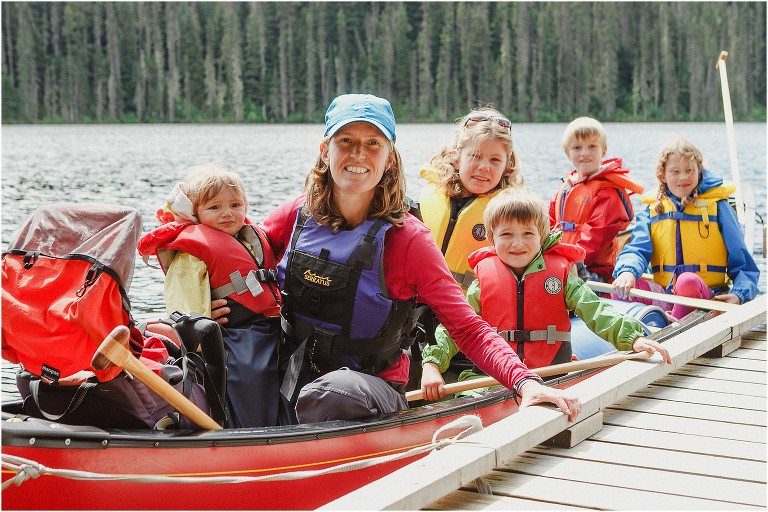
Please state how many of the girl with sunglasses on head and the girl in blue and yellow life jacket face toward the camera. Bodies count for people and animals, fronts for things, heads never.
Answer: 2

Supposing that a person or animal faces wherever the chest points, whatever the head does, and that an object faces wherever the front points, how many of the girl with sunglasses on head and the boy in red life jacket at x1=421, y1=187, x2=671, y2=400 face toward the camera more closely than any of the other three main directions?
2

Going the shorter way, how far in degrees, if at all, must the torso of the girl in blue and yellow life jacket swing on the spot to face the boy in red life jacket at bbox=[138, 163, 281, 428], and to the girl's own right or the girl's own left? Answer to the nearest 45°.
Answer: approximately 45° to the girl's own right

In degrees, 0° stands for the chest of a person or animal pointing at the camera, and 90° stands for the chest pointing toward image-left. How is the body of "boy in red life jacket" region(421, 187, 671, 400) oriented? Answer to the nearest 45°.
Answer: approximately 0°

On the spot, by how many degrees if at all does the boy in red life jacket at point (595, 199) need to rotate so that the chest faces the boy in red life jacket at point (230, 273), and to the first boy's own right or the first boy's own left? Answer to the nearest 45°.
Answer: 0° — they already face them

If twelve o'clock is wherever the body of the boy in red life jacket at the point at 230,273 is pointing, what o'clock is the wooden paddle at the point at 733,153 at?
The wooden paddle is roughly at 9 o'clock from the boy in red life jacket.

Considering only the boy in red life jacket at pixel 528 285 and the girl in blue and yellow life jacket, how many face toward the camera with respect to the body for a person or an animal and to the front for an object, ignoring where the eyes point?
2
